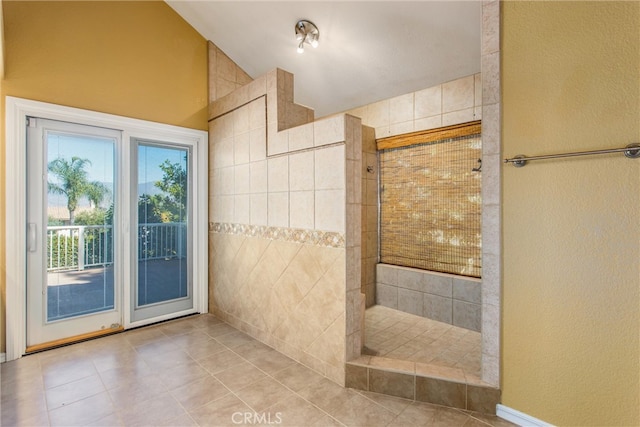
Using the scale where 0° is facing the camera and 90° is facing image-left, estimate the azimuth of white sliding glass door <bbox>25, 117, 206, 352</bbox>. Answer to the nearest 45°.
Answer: approximately 315°

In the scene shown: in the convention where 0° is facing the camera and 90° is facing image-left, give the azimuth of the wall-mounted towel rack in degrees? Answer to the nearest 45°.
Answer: approximately 45°

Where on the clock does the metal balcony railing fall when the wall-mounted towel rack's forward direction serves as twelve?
The metal balcony railing is roughly at 3 o'clock from the wall-mounted towel rack.

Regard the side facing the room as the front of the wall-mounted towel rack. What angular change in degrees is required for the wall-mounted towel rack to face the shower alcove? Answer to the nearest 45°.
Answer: approximately 45° to its right

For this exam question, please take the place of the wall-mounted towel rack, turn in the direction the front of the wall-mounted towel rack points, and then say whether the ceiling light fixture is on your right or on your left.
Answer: on your right

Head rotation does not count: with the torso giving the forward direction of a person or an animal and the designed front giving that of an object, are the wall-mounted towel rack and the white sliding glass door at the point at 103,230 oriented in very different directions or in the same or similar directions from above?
very different directions
